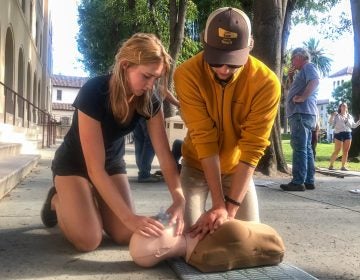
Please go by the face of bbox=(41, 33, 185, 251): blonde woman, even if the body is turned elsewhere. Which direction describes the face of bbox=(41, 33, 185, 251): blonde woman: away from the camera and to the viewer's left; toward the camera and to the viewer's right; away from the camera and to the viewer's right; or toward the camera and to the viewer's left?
toward the camera and to the viewer's right

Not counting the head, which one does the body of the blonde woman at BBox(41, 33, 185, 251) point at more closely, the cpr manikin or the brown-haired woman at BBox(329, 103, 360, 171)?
the cpr manikin

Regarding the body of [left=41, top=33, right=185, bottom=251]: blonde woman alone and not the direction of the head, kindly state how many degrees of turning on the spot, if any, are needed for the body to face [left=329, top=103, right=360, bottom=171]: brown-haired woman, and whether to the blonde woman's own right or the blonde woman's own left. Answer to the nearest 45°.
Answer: approximately 90° to the blonde woman's own left

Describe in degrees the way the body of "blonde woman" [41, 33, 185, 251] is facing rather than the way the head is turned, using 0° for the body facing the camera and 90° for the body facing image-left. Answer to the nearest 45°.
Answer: approximately 315°

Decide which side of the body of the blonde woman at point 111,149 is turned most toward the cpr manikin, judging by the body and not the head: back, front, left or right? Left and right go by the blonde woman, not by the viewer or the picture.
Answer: front

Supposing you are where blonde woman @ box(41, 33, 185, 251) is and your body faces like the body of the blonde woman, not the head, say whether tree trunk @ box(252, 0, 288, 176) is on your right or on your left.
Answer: on your left

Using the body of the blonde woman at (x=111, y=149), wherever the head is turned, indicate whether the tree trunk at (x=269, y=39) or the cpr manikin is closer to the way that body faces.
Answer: the cpr manikin
